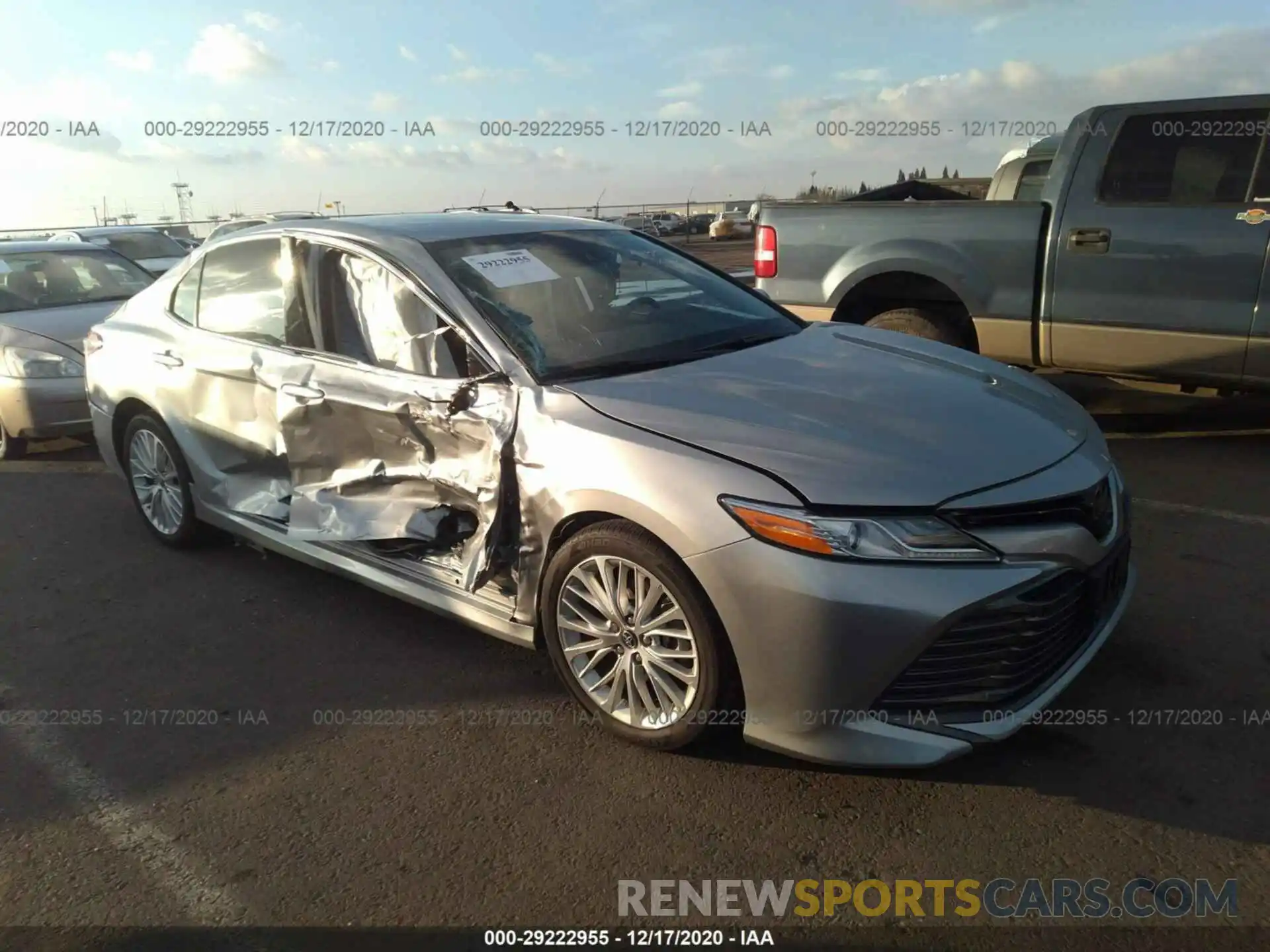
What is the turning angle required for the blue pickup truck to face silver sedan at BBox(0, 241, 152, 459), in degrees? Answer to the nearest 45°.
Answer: approximately 180°

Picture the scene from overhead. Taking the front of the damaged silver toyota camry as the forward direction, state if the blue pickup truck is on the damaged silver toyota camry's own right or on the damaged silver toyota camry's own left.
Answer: on the damaged silver toyota camry's own left

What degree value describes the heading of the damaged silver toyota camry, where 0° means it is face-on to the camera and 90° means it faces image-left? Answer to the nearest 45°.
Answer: approximately 315°

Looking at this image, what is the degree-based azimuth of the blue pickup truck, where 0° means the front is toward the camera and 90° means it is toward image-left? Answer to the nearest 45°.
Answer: approximately 270°

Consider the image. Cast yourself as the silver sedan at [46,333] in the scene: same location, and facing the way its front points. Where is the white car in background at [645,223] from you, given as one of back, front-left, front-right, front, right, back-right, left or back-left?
left

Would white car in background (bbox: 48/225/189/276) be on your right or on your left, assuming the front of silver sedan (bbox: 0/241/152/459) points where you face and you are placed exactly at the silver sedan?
on your left

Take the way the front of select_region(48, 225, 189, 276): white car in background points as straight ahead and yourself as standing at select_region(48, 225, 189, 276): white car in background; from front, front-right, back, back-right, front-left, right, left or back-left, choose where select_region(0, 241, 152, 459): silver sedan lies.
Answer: front-right
